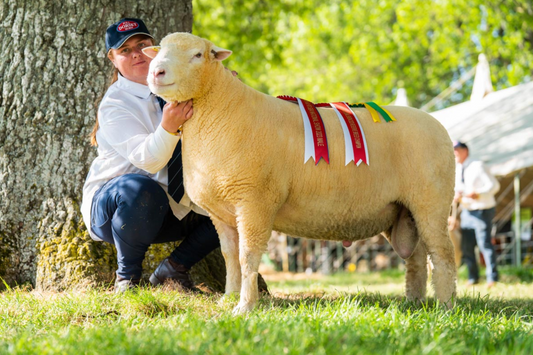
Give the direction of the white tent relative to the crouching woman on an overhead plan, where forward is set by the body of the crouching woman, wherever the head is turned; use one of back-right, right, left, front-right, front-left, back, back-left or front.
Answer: left

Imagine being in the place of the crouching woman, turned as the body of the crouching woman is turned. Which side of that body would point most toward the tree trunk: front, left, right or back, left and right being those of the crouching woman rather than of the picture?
back

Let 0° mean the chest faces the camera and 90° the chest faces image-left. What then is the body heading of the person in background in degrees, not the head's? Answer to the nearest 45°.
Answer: approximately 45°

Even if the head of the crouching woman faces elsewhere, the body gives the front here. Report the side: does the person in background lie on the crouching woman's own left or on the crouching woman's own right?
on the crouching woman's own left

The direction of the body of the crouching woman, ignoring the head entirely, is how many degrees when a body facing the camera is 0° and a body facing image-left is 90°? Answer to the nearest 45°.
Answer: approximately 315°

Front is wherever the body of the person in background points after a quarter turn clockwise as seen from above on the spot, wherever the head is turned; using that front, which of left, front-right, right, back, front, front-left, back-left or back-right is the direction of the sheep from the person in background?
back-left

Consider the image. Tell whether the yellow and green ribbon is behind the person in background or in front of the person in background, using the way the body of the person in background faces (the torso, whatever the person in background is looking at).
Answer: in front

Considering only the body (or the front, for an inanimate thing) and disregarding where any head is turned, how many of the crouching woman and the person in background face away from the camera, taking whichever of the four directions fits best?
0
